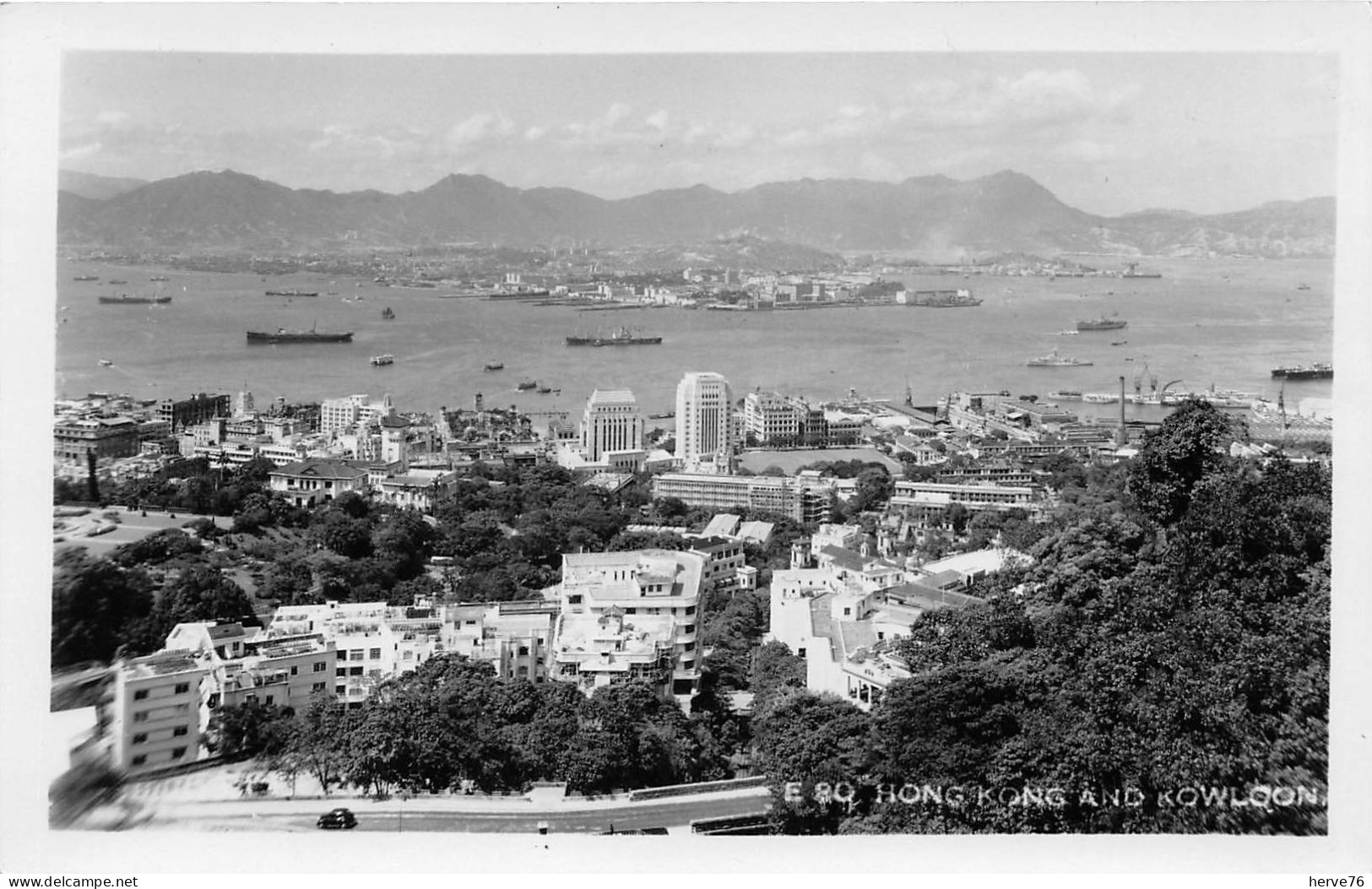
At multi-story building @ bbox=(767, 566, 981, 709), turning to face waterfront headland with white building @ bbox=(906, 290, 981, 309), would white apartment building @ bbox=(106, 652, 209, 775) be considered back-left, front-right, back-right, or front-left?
back-left
